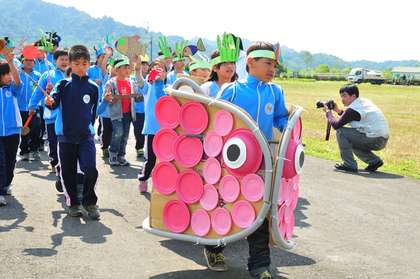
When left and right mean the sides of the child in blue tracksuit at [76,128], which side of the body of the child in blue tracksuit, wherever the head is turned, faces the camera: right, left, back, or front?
front

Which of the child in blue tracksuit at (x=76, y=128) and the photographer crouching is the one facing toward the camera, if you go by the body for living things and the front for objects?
the child in blue tracksuit

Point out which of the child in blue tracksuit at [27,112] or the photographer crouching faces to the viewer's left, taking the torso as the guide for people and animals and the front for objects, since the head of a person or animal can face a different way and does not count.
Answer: the photographer crouching

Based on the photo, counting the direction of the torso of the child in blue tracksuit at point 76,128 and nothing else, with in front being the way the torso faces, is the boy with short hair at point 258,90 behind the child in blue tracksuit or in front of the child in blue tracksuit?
in front

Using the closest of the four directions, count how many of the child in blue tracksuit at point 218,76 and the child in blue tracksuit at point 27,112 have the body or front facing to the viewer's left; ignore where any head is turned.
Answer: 0

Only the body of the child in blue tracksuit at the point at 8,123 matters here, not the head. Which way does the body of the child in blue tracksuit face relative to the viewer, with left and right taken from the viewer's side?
facing the viewer

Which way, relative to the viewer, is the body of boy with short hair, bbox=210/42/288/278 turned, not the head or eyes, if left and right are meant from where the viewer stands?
facing the viewer and to the right of the viewer

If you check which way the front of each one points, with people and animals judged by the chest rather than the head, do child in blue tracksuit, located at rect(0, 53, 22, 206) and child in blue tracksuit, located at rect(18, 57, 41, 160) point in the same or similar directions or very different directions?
same or similar directions

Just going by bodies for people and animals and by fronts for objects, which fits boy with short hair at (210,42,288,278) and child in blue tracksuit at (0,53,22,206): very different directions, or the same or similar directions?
same or similar directions

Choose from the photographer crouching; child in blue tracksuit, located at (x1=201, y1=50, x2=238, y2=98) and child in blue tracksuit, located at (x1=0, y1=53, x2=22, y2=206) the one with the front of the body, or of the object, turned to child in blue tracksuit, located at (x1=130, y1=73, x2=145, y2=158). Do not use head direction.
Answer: the photographer crouching

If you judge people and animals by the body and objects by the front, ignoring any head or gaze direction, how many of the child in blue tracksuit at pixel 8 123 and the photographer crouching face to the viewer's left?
1

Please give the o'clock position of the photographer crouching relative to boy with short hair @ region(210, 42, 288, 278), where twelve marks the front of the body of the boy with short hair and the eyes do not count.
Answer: The photographer crouching is roughly at 8 o'clock from the boy with short hair.

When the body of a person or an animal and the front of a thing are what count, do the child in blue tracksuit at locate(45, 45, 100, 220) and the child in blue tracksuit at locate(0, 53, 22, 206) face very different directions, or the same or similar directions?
same or similar directions

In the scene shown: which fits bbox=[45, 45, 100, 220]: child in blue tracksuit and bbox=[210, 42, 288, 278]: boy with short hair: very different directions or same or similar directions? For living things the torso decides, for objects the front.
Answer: same or similar directions
